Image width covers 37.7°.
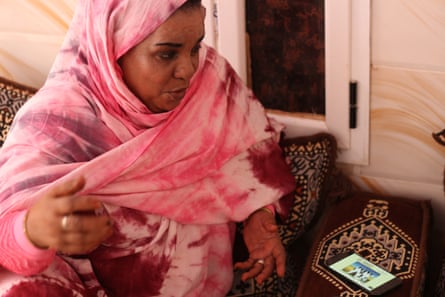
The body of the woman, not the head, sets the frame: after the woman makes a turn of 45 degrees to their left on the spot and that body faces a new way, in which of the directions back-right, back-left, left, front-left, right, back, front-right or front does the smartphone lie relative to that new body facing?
front

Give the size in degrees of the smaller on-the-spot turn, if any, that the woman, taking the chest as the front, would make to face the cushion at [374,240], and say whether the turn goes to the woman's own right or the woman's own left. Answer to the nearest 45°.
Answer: approximately 45° to the woman's own left

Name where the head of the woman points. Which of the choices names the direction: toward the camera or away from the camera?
toward the camera

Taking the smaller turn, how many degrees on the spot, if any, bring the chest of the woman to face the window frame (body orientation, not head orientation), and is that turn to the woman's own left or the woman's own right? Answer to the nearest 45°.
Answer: approximately 90° to the woman's own left

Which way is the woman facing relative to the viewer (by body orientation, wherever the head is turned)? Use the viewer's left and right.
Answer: facing the viewer and to the right of the viewer

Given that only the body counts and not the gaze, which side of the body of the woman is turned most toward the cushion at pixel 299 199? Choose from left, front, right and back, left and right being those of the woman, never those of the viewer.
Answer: left
